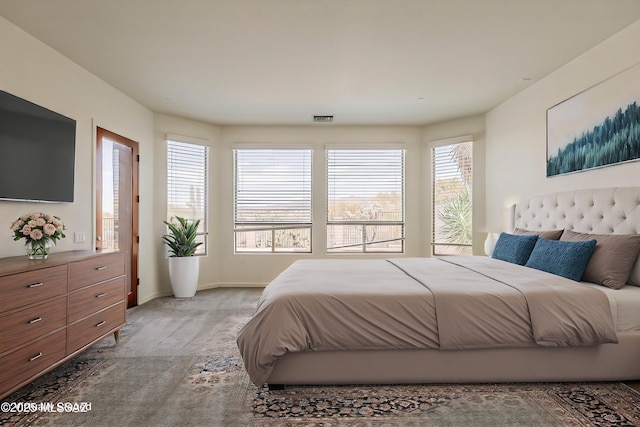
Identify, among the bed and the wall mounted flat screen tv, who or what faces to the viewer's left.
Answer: the bed

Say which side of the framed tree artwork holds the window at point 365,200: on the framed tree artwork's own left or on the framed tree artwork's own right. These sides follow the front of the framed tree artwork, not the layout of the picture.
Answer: on the framed tree artwork's own right

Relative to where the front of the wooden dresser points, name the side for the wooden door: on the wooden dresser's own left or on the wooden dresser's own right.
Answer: on the wooden dresser's own left

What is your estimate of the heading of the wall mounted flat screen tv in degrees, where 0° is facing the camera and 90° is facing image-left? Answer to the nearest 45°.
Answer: approximately 315°

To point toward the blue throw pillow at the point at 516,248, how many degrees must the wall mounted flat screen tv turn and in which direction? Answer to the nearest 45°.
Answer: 0° — it already faces it

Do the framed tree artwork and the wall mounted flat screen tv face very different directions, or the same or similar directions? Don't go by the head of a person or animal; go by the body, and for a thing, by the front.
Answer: very different directions

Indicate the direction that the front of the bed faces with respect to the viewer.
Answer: facing to the left of the viewer

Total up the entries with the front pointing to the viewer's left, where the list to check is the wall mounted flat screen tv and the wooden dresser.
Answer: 0

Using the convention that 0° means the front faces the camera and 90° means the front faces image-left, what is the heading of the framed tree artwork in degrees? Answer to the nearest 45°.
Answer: approximately 45°

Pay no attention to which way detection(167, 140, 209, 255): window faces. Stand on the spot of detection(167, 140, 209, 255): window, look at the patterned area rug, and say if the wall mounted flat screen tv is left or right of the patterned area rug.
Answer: right

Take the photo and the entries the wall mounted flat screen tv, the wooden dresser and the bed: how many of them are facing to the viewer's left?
1

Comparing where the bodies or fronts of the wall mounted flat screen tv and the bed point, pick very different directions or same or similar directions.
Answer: very different directions

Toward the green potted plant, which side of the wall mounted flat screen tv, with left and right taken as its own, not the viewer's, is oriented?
left

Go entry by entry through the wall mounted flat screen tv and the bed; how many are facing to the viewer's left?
1
